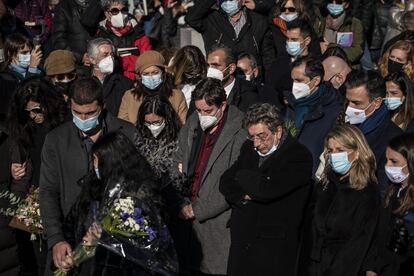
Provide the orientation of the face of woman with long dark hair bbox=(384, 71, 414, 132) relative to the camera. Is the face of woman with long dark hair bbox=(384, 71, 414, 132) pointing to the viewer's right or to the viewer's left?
to the viewer's left

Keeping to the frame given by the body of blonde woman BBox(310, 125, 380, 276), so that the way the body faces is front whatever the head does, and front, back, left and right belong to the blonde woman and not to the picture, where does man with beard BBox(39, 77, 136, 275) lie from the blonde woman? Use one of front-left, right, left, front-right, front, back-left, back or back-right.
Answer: front-right

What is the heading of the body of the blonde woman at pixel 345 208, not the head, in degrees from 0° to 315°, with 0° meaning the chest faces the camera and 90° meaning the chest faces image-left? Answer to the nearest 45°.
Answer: approximately 45°

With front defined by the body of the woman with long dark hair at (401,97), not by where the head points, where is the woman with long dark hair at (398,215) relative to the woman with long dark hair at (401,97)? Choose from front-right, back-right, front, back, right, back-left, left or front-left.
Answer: front-left

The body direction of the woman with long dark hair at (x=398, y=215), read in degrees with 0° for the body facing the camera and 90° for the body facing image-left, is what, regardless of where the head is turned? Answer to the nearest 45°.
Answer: approximately 45°

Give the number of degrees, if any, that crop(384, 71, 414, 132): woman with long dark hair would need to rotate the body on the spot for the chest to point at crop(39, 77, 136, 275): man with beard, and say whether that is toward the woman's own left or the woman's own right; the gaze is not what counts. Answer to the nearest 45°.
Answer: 0° — they already face them

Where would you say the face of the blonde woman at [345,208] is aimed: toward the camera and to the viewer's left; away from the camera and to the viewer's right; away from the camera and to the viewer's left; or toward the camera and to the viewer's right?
toward the camera and to the viewer's left

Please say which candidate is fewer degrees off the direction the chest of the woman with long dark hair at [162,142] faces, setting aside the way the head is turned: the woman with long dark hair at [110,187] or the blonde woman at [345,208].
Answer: the woman with long dark hair

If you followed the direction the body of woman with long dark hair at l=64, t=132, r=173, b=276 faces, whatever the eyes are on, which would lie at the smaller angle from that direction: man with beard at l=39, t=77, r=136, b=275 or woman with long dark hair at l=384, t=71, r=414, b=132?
the man with beard
